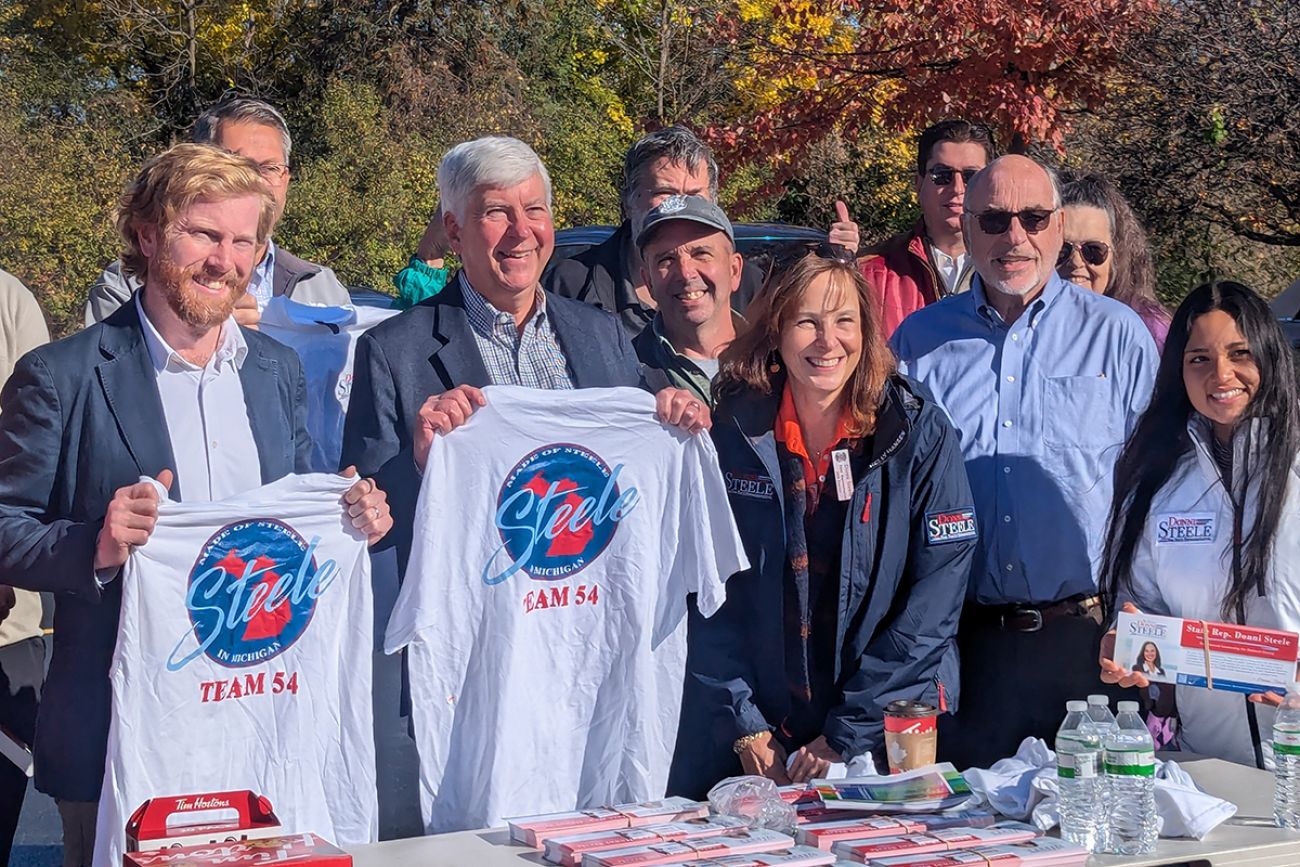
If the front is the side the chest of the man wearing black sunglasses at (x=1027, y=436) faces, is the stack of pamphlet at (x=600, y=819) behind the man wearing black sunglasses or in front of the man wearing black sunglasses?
in front

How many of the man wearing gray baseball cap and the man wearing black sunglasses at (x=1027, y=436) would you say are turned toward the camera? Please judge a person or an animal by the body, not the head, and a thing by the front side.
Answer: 2

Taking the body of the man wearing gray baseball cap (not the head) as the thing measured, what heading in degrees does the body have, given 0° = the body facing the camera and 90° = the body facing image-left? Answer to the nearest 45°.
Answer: approximately 0°

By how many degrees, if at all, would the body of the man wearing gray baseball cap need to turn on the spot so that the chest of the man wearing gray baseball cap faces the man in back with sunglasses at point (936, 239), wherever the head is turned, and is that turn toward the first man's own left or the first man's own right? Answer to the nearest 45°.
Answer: approximately 135° to the first man's own left

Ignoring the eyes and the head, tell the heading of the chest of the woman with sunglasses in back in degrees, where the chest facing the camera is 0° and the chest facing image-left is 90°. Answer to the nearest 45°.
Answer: approximately 45°

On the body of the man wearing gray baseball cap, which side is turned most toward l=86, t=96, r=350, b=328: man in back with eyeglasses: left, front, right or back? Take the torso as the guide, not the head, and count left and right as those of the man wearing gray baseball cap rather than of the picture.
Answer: right
